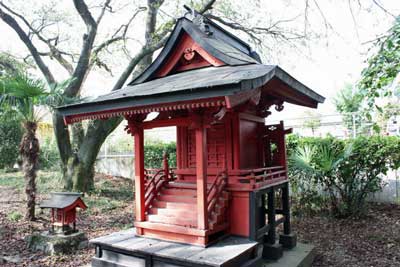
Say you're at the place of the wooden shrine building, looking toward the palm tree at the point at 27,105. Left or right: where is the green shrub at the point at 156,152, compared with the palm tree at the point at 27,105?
right

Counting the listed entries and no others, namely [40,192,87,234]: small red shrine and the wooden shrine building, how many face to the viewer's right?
0

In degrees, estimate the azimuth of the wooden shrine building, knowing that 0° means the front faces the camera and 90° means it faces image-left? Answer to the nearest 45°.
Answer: approximately 45°

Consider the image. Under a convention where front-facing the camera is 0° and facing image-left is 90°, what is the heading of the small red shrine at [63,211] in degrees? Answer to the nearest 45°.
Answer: approximately 45°

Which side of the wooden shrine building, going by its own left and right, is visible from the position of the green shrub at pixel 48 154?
right

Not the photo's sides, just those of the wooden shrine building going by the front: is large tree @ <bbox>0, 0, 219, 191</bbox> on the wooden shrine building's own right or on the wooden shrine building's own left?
on the wooden shrine building's own right

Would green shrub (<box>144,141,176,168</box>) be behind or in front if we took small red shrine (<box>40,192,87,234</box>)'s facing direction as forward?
behind

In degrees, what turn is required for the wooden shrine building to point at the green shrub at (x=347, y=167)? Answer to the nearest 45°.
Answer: approximately 180°

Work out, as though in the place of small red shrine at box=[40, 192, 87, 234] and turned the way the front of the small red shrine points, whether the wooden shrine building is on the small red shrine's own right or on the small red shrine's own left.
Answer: on the small red shrine's own left

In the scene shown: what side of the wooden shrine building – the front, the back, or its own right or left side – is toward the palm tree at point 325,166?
back
